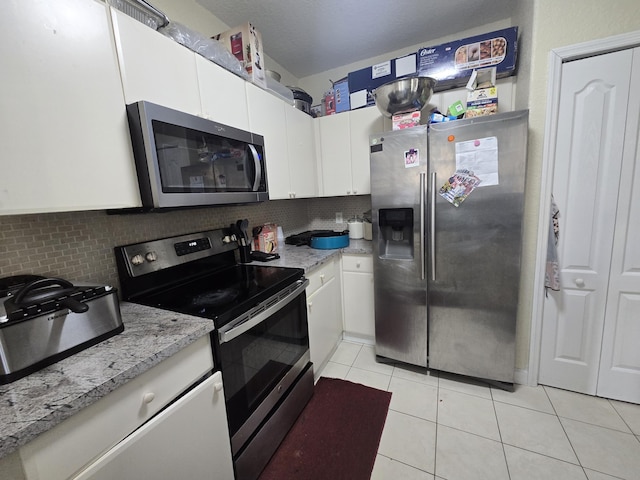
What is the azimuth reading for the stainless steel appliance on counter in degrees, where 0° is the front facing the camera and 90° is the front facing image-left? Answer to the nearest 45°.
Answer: approximately 315°

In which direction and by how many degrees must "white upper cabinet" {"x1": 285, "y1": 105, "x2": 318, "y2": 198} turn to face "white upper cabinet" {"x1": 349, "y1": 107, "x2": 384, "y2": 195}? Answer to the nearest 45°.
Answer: approximately 45° to its left

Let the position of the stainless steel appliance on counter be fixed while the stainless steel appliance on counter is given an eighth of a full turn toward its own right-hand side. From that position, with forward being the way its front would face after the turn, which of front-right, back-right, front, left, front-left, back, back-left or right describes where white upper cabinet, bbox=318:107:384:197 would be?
left

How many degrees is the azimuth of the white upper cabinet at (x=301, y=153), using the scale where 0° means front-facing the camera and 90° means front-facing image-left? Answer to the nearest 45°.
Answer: approximately 315°

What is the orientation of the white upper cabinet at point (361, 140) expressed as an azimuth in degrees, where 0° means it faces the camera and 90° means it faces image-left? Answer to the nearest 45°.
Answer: approximately 0°

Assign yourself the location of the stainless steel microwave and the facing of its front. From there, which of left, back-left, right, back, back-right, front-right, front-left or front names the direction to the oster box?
front-left

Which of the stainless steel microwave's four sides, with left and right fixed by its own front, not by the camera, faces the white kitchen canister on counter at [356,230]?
left

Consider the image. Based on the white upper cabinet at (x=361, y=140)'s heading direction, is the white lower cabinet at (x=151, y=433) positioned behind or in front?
in front

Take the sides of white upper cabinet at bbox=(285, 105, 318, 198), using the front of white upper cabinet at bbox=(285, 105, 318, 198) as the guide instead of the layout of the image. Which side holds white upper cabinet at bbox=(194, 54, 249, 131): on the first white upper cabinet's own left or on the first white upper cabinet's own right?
on the first white upper cabinet's own right
